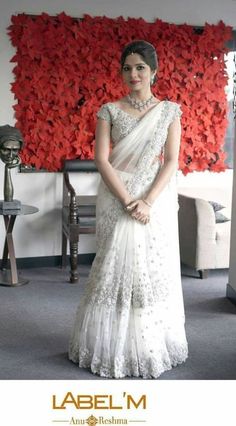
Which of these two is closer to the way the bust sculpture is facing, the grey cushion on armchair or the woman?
the woman

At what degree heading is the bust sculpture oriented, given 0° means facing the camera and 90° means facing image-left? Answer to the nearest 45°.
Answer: approximately 0°

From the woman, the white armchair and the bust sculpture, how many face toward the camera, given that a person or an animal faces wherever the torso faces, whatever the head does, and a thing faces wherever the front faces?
2

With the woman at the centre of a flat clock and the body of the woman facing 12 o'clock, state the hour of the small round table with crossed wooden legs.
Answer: The small round table with crossed wooden legs is roughly at 5 o'clock from the woman.

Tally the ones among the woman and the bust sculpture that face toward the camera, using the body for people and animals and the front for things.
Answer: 2
